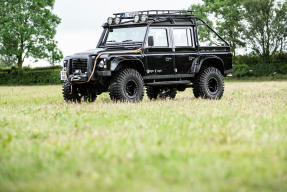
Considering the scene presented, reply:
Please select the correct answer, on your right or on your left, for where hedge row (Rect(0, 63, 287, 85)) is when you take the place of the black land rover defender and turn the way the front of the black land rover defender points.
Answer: on your right

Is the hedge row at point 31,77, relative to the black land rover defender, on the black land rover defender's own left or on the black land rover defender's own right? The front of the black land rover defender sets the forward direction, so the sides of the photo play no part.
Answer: on the black land rover defender's own right

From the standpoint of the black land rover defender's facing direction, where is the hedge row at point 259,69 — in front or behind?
behind

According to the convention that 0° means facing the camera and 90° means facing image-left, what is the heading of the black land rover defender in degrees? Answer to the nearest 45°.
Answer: approximately 45°
